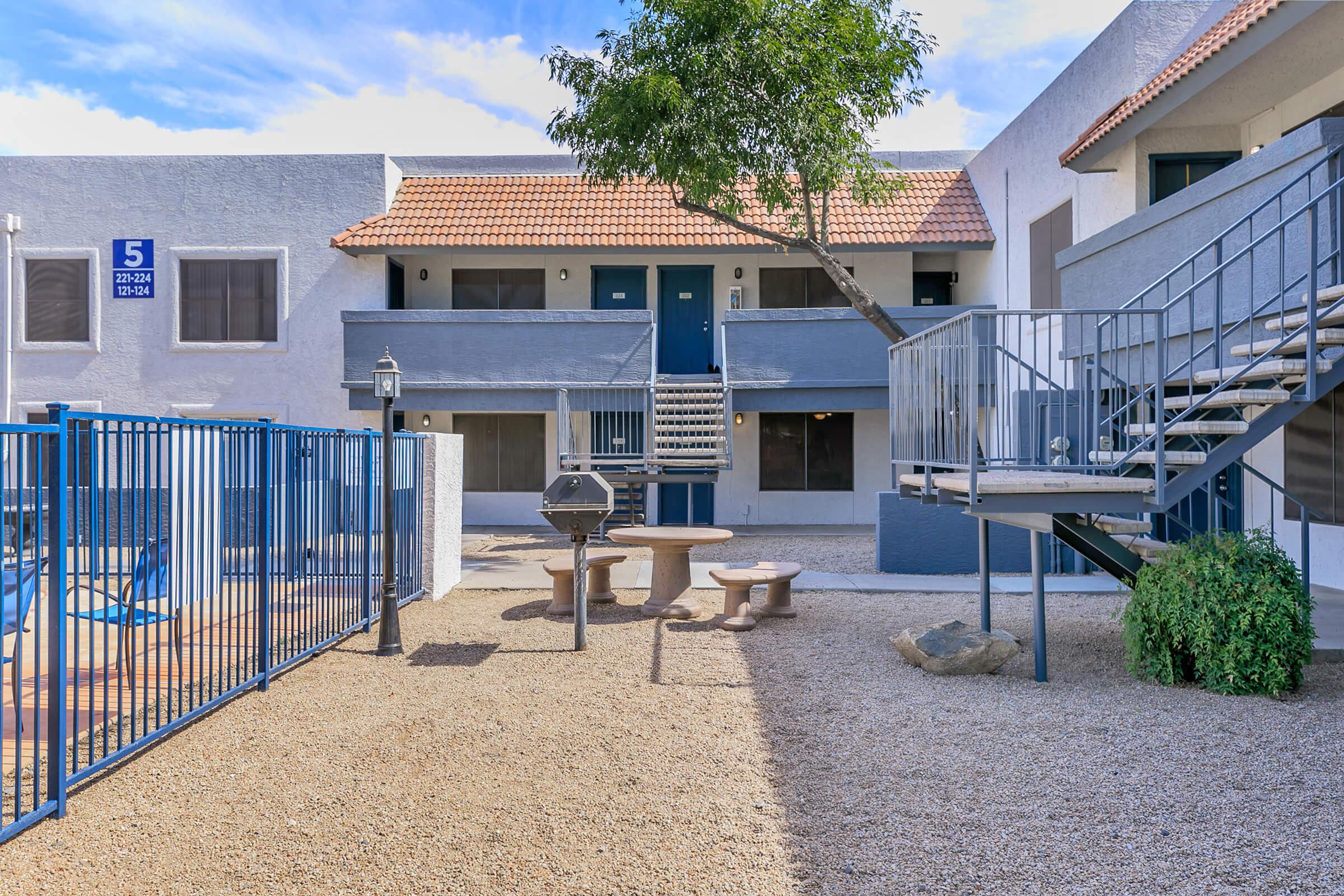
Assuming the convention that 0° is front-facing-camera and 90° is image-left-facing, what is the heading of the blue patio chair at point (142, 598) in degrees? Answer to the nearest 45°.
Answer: approximately 135°

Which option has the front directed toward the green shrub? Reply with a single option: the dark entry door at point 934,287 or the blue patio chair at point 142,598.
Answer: the dark entry door

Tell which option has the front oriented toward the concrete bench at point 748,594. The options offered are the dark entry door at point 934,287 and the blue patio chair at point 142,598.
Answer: the dark entry door

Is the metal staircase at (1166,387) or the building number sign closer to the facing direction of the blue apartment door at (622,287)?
the metal staircase

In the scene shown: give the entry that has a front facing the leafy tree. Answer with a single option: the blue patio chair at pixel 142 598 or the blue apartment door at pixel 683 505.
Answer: the blue apartment door

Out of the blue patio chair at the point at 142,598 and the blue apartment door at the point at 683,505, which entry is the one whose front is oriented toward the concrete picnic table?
the blue apartment door

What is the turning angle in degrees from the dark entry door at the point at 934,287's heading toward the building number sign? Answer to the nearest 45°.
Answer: approximately 90° to its right
